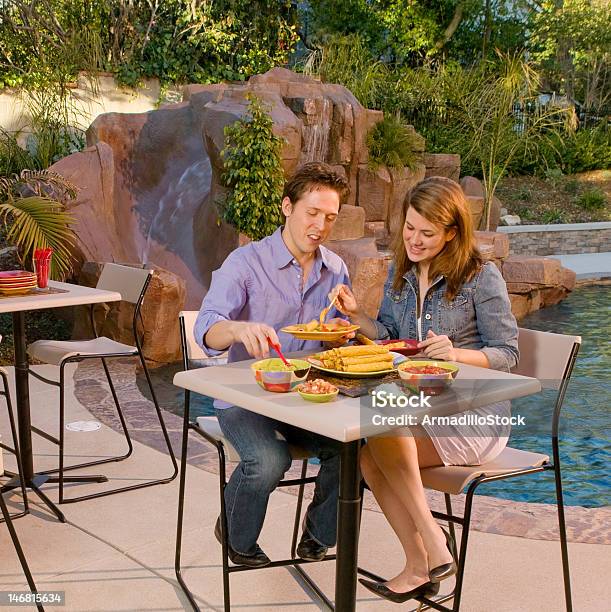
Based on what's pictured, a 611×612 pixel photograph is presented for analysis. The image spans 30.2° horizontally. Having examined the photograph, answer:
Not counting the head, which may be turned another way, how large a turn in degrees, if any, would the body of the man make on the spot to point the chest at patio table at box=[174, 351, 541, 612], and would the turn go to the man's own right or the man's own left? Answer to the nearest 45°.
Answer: approximately 45° to the man's own right

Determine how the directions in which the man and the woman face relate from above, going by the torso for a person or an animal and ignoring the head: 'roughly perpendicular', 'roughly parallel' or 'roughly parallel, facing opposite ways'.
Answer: roughly perpendicular

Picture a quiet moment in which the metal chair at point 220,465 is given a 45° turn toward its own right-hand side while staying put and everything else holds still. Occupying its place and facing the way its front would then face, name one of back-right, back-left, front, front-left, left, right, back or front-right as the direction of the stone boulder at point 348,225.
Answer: back

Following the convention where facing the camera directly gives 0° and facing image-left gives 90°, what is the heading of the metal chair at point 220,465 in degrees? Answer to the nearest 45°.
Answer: approximately 315°

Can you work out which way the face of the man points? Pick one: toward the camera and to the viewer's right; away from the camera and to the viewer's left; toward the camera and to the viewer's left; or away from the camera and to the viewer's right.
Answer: toward the camera and to the viewer's right

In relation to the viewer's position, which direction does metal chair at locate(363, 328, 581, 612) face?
facing the viewer and to the left of the viewer

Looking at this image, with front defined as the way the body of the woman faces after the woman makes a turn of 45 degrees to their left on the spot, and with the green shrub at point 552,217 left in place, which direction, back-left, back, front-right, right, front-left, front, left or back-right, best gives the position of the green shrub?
back

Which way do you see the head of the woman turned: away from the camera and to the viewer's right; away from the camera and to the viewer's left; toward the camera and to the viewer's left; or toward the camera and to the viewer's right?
toward the camera and to the viewer's left

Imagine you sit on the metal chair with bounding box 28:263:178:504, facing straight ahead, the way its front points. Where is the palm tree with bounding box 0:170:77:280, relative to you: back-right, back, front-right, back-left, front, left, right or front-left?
back-right

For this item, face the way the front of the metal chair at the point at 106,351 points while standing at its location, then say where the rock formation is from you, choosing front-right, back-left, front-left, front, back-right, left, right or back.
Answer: back-right

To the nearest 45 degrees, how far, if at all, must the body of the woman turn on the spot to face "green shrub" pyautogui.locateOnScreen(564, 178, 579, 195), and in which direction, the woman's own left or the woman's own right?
approximately 135° to the woman's own right

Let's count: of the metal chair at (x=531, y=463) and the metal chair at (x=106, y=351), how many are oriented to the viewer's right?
0

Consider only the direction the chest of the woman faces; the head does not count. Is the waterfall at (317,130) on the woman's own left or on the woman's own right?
on the woman's own right

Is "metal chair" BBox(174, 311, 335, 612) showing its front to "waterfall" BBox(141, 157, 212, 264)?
no
